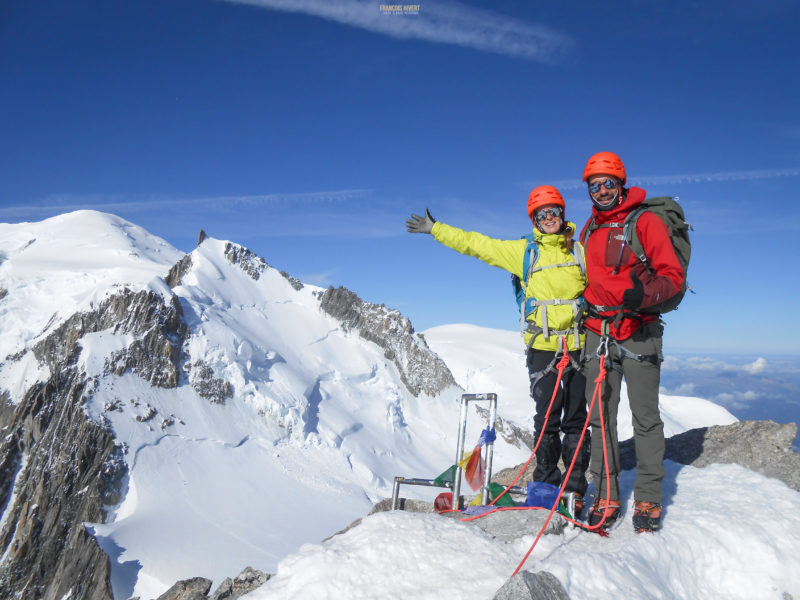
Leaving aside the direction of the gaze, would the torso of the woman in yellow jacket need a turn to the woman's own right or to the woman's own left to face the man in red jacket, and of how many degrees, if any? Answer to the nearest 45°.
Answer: approximately 45° to the woman's own left

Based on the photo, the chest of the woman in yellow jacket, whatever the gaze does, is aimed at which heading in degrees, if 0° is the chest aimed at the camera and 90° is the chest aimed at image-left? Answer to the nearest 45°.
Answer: approximately 0°

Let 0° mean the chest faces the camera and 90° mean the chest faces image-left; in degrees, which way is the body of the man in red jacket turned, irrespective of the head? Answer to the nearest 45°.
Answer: approximately 45°
